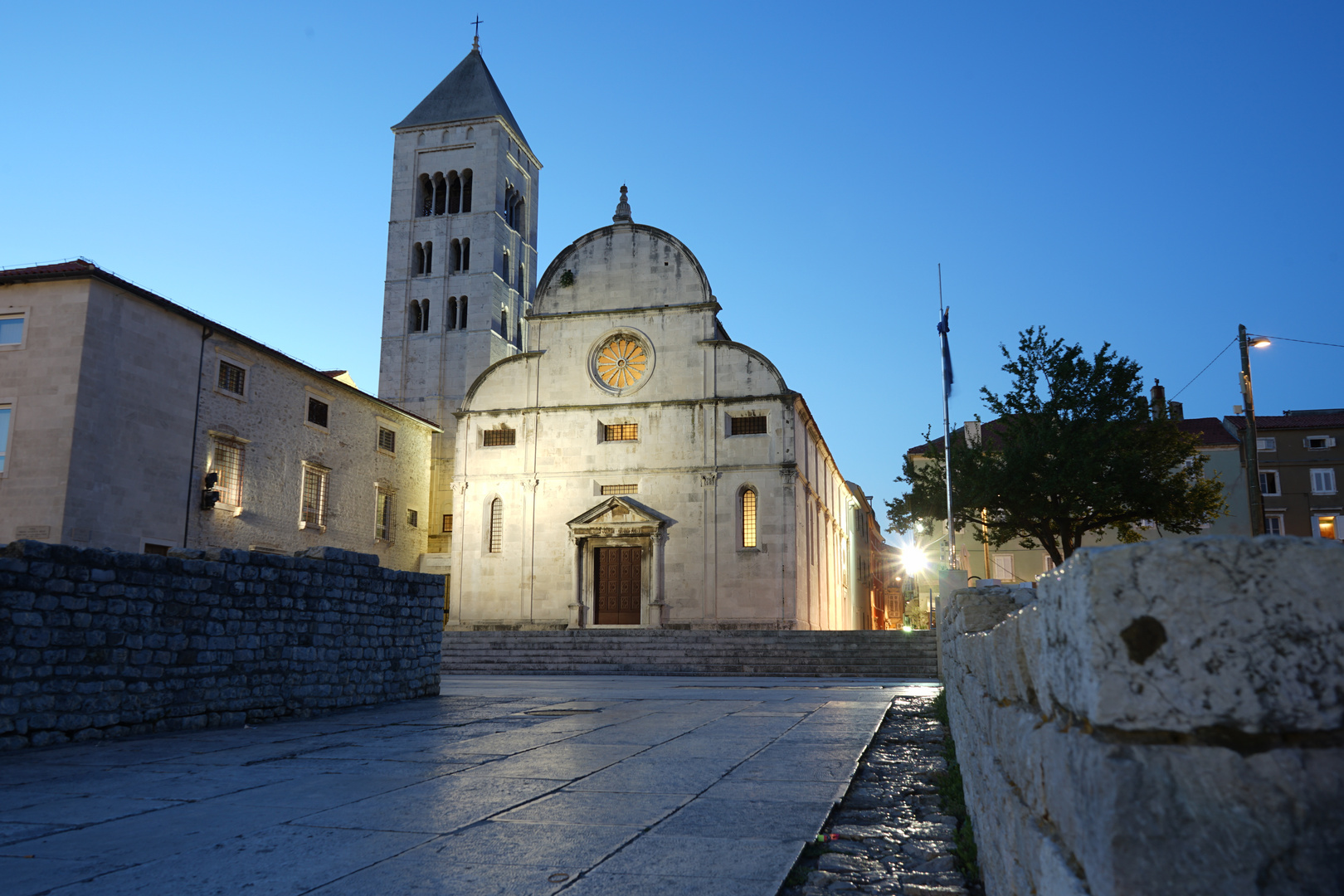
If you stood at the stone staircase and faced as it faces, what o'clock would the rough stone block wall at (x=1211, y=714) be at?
The rough stone block wall is roughly at 12 o'clock from the stone staircase.

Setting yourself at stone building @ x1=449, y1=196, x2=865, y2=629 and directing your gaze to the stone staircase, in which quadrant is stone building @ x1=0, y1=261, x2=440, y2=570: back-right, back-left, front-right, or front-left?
front-right

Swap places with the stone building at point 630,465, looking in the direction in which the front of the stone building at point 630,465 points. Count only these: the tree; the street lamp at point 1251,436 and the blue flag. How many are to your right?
0

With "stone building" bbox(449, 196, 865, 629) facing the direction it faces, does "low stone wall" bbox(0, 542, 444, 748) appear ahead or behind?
ahead

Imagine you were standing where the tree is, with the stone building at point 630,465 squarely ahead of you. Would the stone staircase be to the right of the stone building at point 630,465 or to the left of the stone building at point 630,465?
left

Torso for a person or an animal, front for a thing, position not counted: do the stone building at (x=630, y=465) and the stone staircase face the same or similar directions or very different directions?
same or similar directions

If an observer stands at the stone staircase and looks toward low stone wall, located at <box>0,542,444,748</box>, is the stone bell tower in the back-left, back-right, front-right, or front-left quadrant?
back-right

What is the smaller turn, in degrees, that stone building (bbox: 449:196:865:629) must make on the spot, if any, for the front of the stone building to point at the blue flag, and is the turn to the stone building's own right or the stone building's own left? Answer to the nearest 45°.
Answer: approximately 45° to the stone building's own left

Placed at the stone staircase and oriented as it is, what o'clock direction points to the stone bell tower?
The stone bell tower is roughly at 5 o'clock from the stone staircase.

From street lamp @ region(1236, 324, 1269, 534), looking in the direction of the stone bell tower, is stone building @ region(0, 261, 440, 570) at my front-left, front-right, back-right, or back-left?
front-left

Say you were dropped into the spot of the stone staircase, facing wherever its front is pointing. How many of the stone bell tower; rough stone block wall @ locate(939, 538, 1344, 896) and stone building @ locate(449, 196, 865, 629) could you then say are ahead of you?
1

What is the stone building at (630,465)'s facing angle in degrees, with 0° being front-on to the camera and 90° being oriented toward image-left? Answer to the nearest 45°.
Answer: approximately 0°

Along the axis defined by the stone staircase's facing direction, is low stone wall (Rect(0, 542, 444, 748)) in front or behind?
in front

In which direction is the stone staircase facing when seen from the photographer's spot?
facing the viewer

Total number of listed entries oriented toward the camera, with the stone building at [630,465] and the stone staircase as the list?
2

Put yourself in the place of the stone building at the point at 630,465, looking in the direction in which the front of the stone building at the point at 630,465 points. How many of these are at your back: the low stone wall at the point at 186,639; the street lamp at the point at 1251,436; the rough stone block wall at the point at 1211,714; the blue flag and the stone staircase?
0
